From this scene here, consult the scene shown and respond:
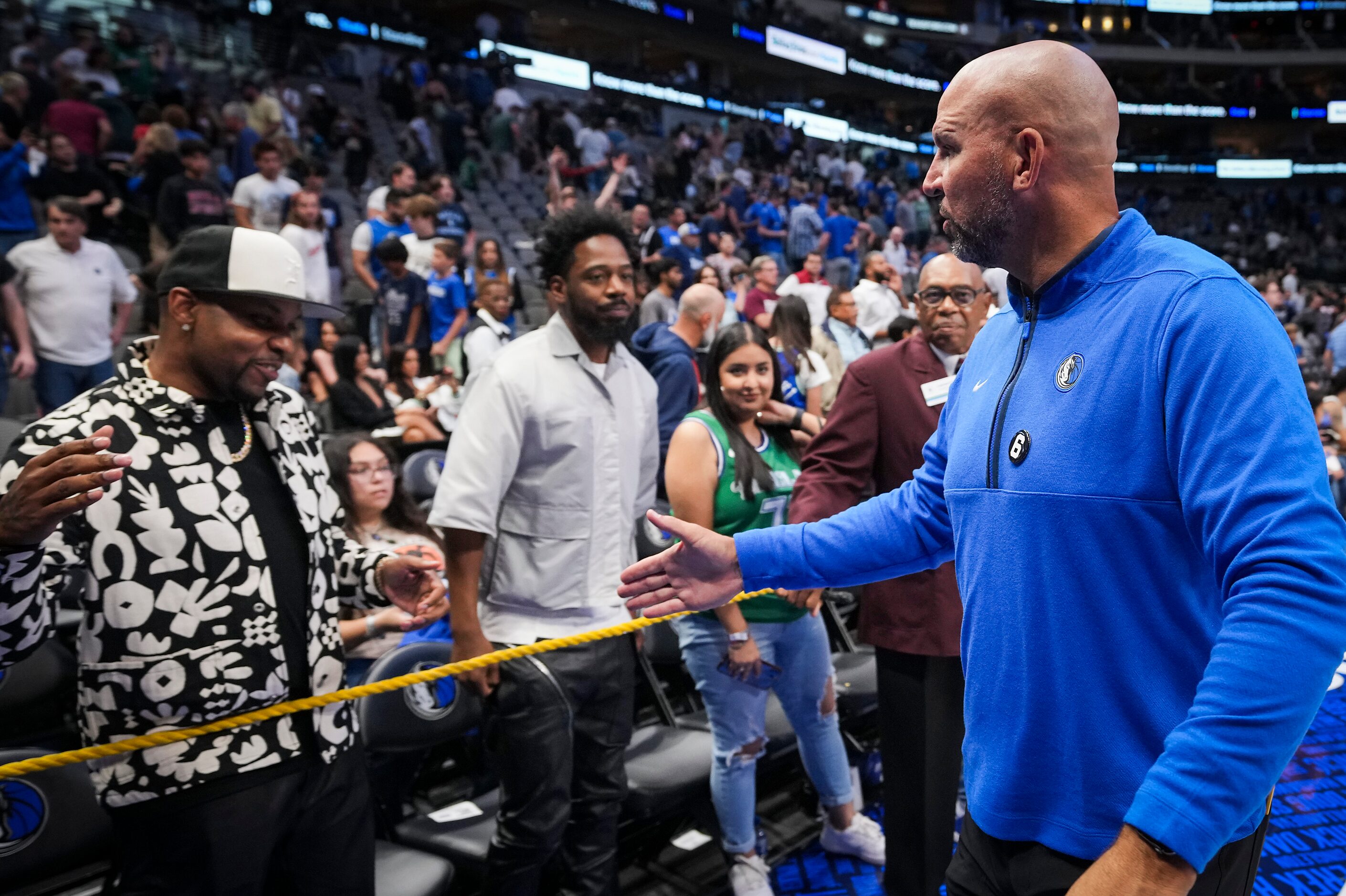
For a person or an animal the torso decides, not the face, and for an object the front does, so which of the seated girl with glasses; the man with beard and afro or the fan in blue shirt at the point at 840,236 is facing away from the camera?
the fan in blue shirt

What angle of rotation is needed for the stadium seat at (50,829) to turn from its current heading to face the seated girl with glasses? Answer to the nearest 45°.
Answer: approximately 90° to its left

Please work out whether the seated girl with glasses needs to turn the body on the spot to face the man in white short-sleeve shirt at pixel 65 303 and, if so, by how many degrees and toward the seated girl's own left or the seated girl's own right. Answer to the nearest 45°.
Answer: approximately 180°

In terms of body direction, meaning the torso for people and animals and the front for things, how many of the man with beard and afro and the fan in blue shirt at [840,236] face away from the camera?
1

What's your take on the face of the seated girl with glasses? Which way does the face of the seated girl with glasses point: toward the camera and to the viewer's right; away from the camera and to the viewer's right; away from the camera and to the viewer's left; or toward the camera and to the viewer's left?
toward the camera and to the viewer's right

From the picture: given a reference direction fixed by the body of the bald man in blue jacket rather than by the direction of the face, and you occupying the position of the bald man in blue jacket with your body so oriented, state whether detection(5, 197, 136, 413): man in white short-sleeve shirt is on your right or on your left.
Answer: on your right

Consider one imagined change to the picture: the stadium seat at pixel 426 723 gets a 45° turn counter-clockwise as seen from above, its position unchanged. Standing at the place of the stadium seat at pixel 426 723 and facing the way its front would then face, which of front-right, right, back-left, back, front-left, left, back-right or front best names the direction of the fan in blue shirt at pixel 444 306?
left
